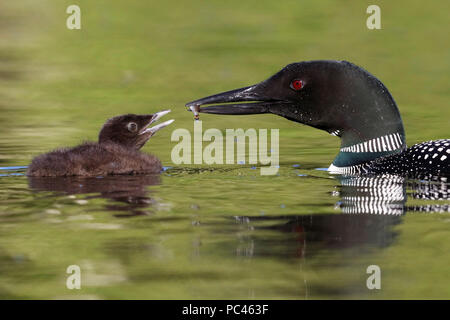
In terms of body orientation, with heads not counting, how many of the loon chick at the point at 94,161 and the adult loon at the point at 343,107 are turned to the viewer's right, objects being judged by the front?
1

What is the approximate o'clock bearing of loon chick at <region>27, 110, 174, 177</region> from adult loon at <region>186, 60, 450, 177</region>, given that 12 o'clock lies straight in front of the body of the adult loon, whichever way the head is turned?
The loon chick is roughly at 12 o'clock from the adult loon.

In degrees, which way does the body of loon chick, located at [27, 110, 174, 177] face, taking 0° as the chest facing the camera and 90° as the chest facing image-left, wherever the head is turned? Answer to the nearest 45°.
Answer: approximately 270°

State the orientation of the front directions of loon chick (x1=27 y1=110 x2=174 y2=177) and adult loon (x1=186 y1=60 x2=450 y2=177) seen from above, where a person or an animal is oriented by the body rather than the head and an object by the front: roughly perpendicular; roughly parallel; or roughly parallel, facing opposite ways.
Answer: roughly parallel, facing opposite ways

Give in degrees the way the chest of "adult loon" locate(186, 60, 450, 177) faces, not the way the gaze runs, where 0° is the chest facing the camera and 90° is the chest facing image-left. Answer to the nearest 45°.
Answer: approximately 90°

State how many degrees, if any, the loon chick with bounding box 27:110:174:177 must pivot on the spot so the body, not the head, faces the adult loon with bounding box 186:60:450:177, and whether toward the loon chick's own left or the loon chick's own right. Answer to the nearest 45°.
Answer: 0° — it already faces it
